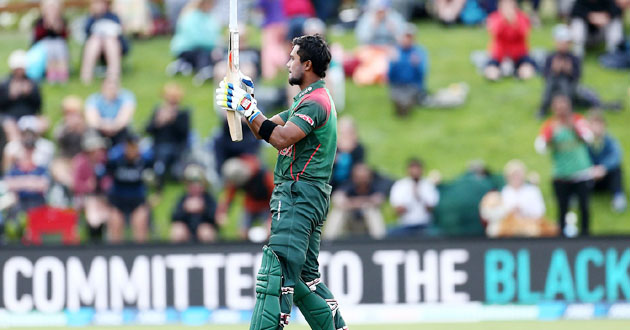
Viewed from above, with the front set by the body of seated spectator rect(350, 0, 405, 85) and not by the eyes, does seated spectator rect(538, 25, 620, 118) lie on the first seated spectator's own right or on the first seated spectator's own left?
on the first seated spectator's own left

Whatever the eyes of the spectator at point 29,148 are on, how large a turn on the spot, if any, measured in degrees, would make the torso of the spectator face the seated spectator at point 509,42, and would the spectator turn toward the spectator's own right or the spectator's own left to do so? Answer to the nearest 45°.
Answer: approximately 90° to the spectator's own left

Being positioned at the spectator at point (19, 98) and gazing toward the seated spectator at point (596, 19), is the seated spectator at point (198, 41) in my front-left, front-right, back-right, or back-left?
front-left

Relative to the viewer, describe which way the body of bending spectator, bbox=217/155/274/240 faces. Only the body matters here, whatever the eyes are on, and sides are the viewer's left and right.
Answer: facing the viewer and to the left of the viewer

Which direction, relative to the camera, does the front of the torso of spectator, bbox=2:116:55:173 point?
toward the camera

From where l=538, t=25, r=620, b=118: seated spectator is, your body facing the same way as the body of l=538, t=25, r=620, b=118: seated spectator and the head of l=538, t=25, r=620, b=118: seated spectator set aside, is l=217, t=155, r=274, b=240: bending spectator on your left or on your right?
on your right

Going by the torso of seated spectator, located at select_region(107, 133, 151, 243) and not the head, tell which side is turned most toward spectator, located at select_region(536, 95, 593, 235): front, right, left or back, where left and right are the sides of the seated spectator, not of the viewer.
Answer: left

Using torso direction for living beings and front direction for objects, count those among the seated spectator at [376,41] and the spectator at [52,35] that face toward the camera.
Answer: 2

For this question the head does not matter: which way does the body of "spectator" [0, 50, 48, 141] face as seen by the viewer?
toward the camera

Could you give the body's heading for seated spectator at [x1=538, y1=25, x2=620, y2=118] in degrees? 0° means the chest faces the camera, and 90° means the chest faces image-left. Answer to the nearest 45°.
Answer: approximately 0°

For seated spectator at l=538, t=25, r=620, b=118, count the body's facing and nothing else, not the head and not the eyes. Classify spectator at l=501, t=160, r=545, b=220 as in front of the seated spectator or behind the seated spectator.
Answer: in front

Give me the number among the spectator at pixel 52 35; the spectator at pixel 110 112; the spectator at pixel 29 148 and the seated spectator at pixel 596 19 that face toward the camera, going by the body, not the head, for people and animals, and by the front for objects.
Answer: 4

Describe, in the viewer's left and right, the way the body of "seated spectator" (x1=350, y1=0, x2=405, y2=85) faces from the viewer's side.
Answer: facing the viewer

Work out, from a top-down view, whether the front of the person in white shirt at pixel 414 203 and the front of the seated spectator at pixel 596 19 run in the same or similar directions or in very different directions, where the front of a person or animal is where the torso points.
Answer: same or similar directions
